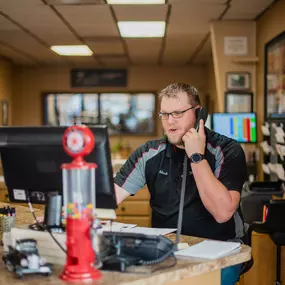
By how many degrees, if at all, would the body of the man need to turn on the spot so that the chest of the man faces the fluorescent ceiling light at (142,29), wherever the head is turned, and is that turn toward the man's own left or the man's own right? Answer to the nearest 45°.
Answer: approximately 135° to the man's own right

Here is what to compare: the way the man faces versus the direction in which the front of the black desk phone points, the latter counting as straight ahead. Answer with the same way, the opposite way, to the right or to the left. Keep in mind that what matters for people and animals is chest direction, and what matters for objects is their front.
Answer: the opposite way

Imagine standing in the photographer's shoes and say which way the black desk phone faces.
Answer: facing away from the viewer and to the right of the viewer

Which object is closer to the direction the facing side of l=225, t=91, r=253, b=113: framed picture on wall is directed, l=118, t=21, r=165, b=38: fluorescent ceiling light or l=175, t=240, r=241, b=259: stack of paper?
the stack of paper

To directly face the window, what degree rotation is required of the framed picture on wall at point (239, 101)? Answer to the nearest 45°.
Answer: approximately 135° to its right

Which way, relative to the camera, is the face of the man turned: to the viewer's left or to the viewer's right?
to the viewer's left

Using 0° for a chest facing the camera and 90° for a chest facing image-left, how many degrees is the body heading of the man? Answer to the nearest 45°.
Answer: approximately 45°

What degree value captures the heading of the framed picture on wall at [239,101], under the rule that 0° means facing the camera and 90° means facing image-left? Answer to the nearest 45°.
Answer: approximately 0°
